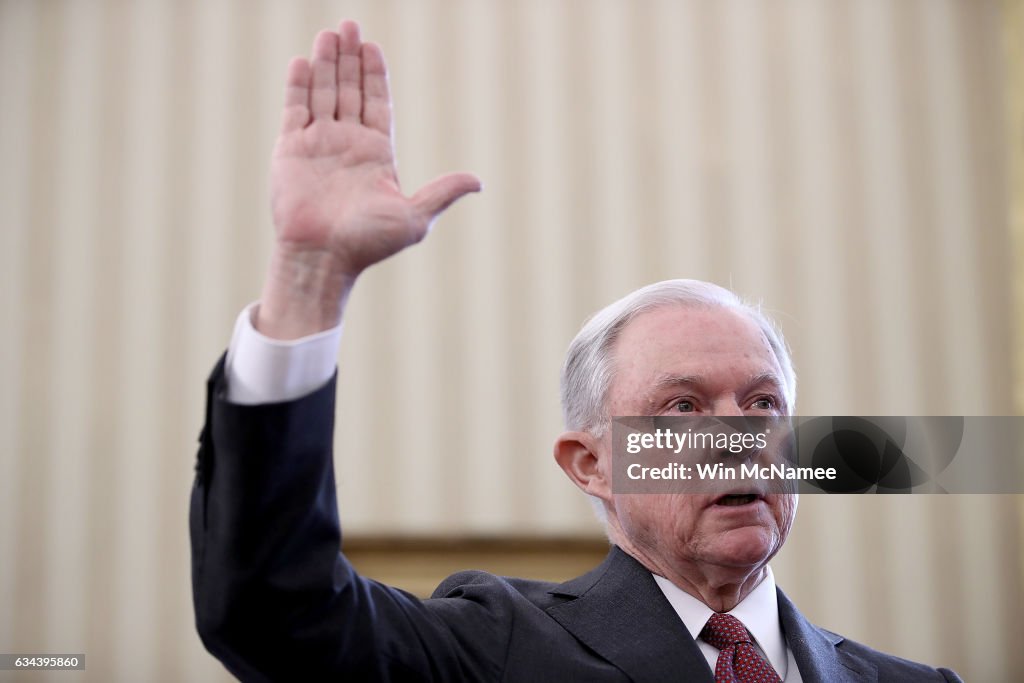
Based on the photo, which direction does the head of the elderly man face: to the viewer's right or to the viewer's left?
to the viewer's right

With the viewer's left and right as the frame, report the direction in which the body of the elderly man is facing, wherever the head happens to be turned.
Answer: facing the viewer and to the right of the viewer
